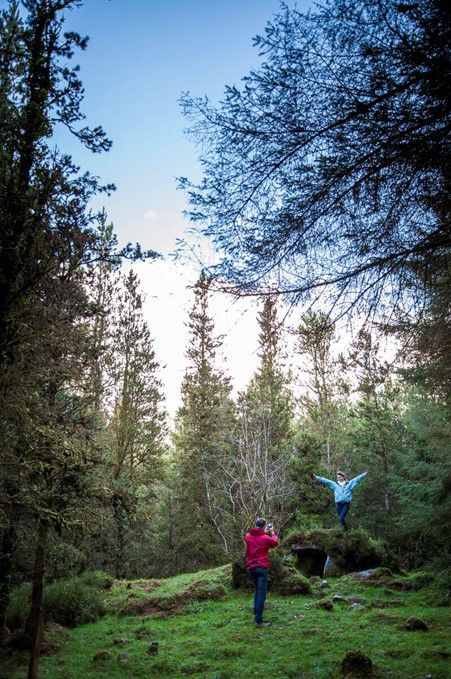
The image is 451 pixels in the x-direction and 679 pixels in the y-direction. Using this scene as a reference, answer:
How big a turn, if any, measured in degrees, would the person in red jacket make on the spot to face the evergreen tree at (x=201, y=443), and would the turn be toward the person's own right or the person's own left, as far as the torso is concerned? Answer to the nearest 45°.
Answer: approximately 45° to the person's own left

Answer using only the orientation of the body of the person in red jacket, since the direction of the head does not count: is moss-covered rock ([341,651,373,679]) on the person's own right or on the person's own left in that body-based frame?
on the person's own right

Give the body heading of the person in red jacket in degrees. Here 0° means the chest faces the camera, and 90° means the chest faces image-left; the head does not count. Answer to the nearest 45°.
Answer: approximately 225°

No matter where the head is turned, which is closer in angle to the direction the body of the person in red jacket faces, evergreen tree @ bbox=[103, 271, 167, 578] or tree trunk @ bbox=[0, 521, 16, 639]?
the evergreen tree

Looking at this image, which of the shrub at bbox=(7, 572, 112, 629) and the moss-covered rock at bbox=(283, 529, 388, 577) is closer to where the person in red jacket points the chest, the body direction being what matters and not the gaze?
the moss-covered rock

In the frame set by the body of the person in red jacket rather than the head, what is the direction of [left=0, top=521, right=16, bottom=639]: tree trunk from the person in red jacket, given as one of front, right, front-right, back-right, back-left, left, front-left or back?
back-left

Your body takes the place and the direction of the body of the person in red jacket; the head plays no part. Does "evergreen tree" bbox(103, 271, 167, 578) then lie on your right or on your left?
on your left
